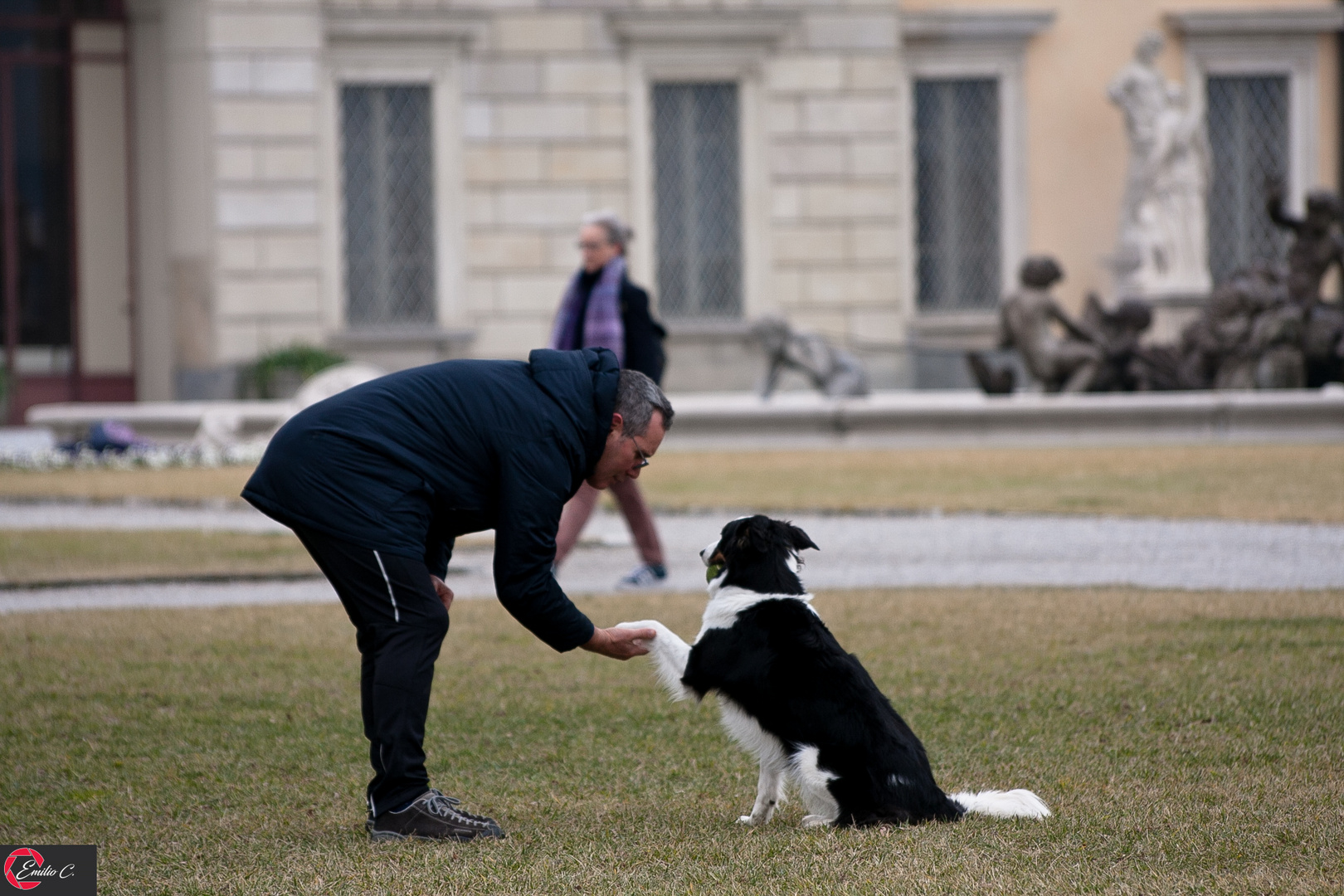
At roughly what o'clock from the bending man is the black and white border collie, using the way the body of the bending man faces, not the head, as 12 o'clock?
The black and white border collie is roughly at 12 o'clock from the bending man.

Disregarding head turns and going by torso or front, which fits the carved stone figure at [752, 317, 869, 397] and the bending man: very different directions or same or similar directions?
very different directions

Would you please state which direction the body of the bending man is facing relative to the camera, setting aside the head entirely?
to the viewer's right

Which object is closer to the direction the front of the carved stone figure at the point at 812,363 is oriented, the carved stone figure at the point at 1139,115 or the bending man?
the bending man

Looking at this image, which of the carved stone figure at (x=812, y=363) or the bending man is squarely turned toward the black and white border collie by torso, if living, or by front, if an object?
the bending man

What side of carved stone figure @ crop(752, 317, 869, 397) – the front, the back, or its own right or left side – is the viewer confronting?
left

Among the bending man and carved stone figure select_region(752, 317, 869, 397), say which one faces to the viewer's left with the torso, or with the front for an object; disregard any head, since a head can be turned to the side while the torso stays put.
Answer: the carved stone figure

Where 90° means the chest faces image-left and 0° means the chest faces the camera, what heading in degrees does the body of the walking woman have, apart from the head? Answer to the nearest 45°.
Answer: approximately 45°
